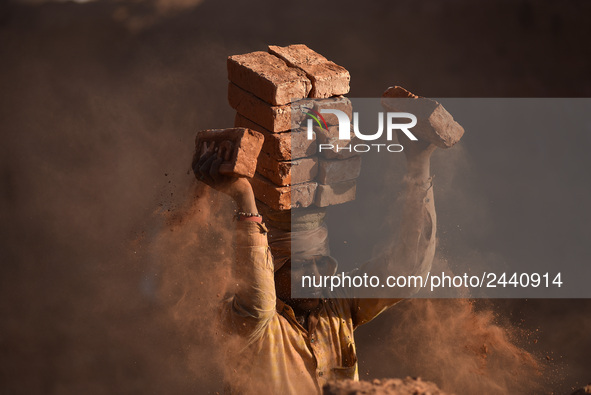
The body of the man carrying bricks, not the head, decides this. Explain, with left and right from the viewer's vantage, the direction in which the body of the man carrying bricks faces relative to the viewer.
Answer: facing the viewer and to the right of the viewer

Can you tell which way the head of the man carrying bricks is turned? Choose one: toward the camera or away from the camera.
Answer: toward the camera
